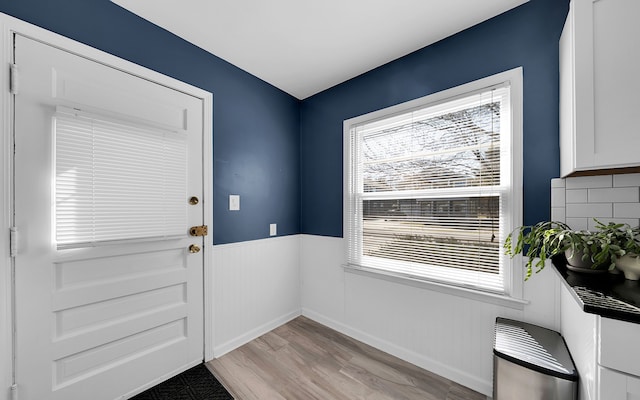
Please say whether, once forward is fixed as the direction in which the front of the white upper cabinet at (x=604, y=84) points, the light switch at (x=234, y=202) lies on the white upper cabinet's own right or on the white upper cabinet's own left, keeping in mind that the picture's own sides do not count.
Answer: on the white upper cabinet's own right

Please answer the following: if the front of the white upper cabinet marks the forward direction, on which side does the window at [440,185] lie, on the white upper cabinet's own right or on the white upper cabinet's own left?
on the white upper cabinet's own right

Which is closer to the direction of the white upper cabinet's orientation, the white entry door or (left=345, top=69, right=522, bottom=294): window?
the white entry door
